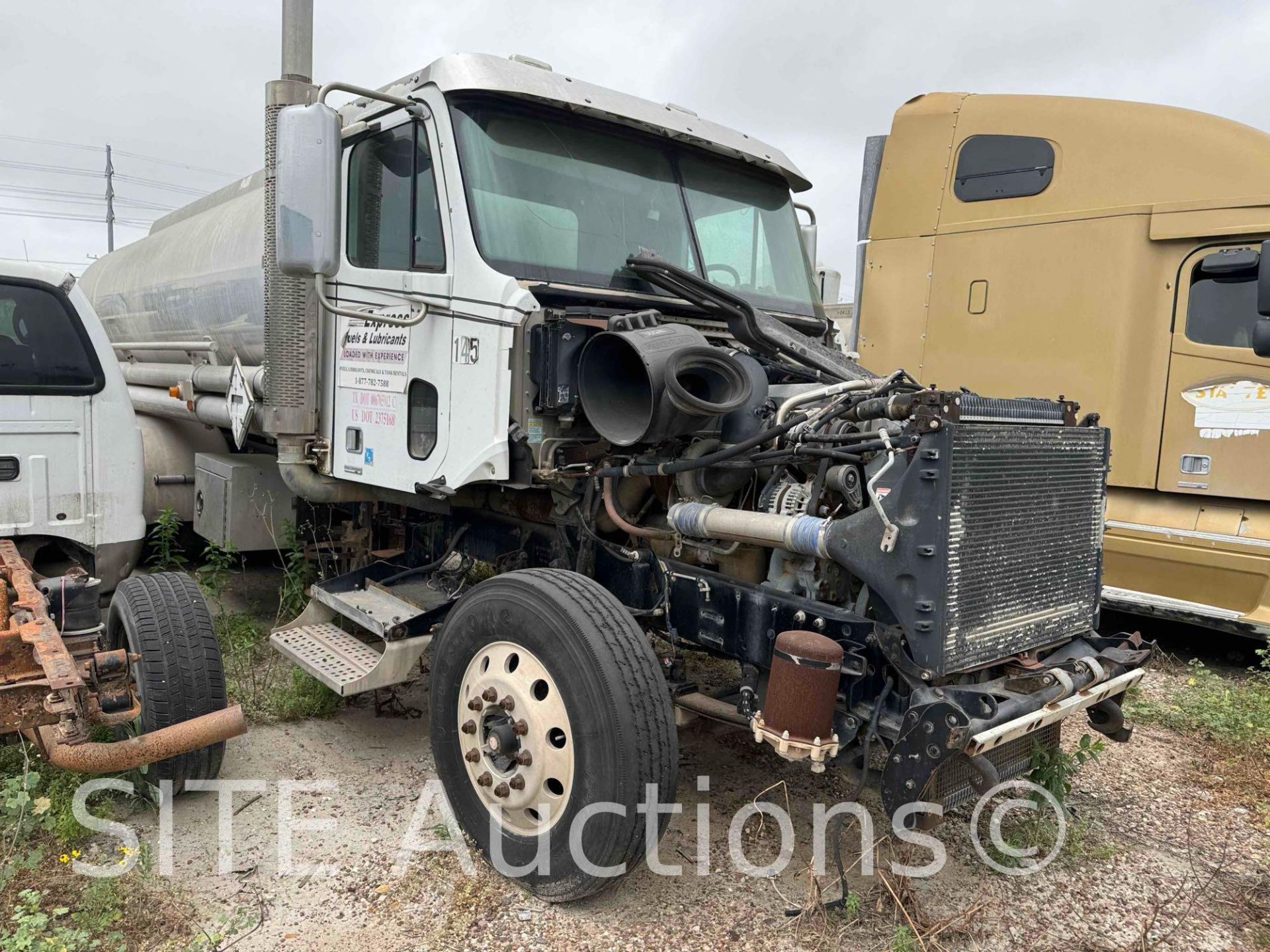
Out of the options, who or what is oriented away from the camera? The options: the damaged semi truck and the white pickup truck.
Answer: the white pickup truck

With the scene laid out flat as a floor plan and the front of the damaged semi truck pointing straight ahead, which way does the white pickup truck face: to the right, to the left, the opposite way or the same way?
the opposite way

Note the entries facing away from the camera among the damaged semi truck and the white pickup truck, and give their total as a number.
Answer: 1

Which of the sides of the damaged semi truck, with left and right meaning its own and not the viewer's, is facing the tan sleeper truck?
left

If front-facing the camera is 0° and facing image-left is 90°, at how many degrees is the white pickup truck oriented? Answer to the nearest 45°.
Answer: approximately 180°

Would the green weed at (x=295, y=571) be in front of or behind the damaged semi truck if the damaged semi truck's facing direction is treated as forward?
behind

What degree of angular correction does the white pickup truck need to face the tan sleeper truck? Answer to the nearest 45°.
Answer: approximately 90° to its right

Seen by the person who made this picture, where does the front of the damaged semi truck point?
facing the viewer and to the right of the viewer

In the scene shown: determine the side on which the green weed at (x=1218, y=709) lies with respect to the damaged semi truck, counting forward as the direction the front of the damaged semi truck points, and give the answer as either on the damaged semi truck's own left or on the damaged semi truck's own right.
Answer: on the damaged semi truck's own left

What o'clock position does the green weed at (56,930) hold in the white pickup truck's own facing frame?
The green weed is roughly at 6 o'clock from the white pickup truck.
